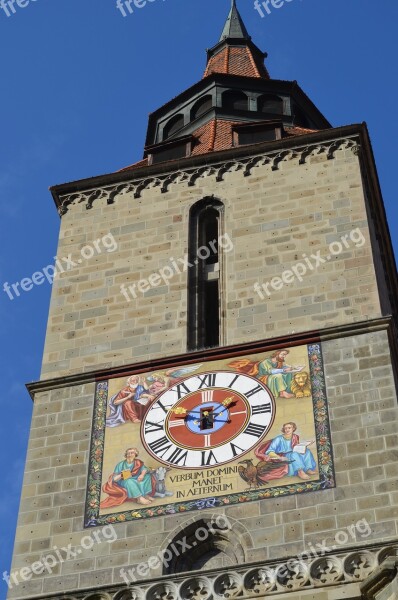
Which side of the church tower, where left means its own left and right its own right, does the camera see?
front
